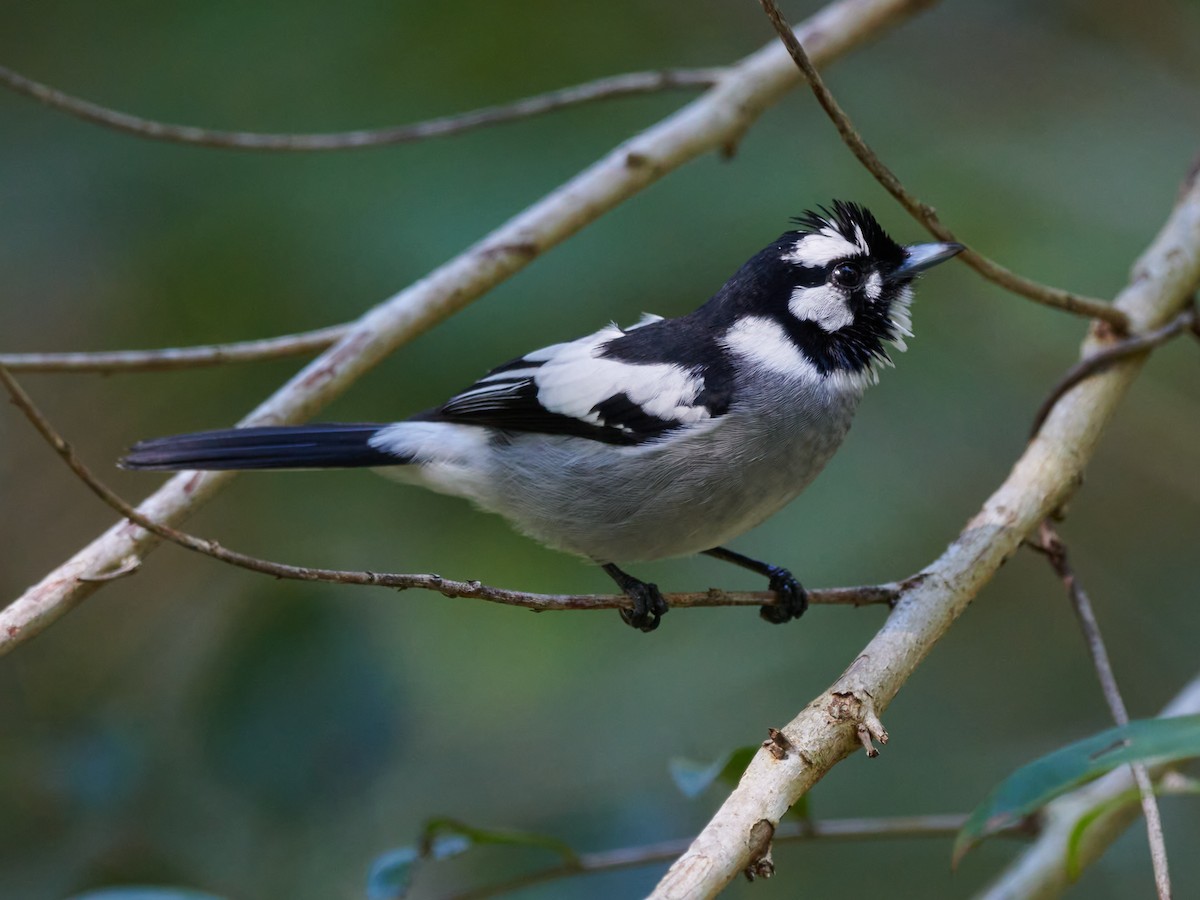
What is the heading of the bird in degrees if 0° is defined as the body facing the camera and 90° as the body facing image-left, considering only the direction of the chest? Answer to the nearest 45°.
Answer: approximately 270°

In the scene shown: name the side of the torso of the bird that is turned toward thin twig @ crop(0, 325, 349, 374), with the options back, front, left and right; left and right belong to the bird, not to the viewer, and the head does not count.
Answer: back

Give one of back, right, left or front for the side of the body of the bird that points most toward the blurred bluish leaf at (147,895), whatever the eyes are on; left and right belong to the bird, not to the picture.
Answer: back

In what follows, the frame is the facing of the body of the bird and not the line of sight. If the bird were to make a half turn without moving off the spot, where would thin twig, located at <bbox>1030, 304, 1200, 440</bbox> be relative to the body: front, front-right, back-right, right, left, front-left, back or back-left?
back
